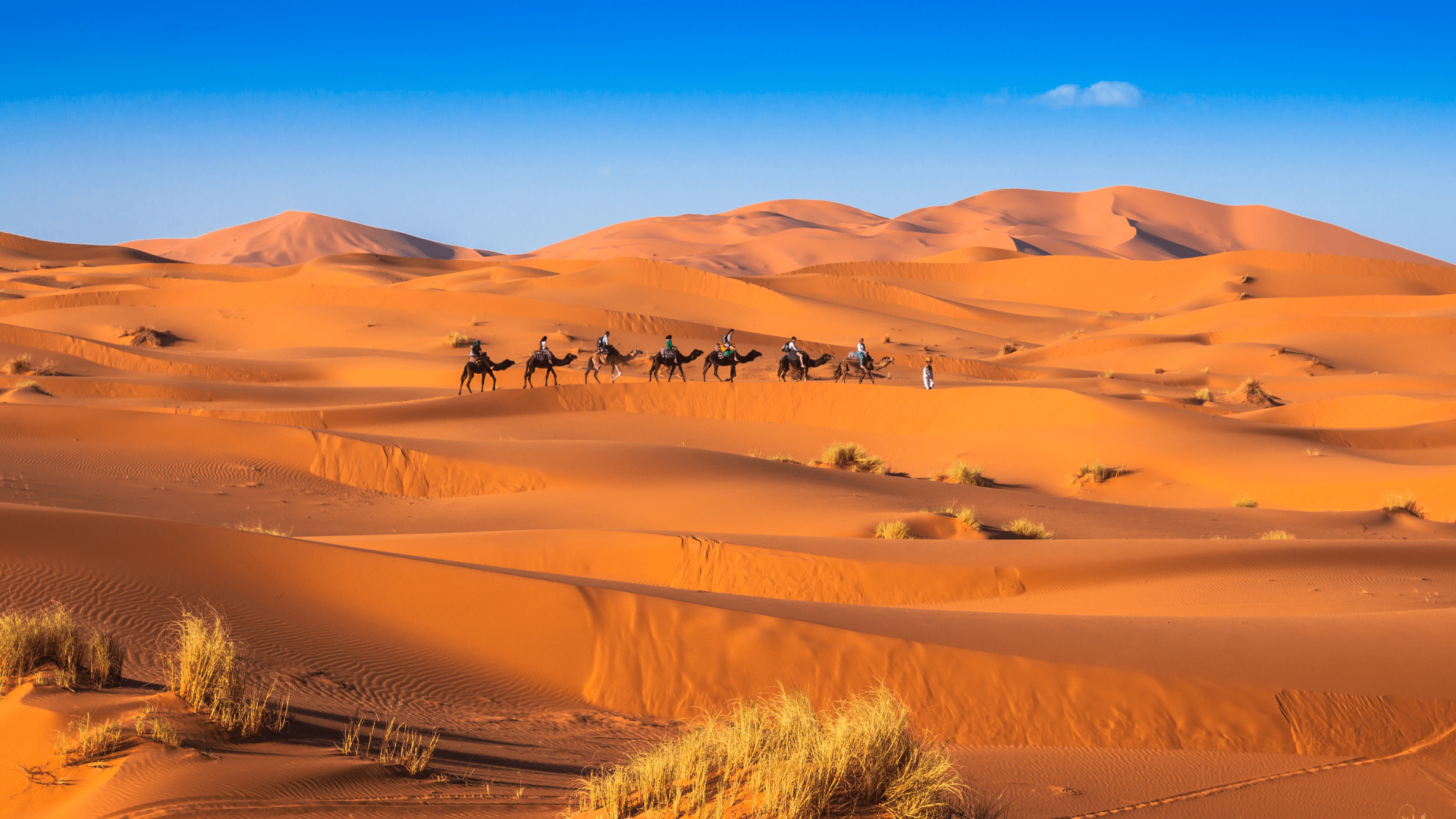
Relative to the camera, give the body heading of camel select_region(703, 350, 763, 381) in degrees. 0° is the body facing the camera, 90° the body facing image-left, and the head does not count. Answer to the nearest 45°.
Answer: approximately 270°

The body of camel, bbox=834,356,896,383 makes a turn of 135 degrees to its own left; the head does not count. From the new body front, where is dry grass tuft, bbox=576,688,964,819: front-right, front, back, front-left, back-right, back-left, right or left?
back-left

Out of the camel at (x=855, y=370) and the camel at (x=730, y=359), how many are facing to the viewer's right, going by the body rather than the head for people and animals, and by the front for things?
2

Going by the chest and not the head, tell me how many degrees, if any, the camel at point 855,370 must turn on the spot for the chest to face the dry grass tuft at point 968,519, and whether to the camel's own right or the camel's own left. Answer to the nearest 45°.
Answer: approximately 90° to the camel's own right

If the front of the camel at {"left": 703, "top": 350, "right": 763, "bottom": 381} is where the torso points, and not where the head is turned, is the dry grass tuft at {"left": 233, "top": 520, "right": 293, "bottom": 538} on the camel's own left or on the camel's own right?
on the camel's own right

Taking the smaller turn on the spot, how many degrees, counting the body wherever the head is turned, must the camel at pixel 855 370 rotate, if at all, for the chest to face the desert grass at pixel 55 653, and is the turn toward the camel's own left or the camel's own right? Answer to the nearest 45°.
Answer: approximately 90° to the camel's own right

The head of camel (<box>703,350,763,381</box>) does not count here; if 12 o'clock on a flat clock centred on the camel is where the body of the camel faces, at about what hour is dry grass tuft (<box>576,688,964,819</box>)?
The dry grass tuft is roughly at 3 o'clock from the camel.

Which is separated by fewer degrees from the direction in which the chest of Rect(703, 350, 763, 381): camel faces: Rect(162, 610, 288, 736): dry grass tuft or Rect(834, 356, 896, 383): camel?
the camel

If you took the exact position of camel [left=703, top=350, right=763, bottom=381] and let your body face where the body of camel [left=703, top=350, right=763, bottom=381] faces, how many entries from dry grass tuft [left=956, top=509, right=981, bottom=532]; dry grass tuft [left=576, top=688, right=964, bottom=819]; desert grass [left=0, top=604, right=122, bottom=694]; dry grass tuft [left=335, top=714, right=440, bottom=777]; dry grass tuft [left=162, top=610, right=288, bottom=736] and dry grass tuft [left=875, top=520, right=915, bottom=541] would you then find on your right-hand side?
6

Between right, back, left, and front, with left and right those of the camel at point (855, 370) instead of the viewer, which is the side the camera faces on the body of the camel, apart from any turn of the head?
right

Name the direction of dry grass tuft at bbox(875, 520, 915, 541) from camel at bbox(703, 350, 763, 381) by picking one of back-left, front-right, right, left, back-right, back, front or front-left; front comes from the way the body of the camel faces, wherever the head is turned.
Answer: right

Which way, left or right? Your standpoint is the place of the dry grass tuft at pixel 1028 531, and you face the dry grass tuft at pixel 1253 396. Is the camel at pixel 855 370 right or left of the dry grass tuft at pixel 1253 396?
left

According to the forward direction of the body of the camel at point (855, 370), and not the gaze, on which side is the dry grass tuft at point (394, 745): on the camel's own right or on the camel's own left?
on the camel's own right

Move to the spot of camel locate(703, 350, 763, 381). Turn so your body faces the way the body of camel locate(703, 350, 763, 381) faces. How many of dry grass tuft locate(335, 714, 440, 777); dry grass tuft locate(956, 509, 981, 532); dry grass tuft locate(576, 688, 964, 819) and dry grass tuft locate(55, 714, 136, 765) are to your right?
4

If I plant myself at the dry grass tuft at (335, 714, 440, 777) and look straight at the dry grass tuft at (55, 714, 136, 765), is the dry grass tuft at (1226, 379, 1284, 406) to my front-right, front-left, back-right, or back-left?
back-right
